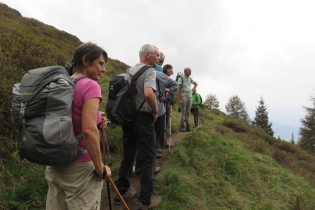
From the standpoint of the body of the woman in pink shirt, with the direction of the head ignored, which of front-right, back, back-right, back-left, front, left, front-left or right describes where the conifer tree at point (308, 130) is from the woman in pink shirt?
front-left

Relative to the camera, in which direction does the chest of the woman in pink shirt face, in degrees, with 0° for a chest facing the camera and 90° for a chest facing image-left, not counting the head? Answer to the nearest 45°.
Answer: approximately 270°

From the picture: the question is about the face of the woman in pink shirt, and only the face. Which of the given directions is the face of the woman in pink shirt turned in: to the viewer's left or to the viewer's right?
to the viewer's right

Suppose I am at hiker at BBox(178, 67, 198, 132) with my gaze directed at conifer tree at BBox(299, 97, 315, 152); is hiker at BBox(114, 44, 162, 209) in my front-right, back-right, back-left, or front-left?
back-right

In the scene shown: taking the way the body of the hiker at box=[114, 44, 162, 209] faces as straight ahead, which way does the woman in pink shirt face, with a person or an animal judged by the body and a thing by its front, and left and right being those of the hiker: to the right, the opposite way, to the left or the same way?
the same way

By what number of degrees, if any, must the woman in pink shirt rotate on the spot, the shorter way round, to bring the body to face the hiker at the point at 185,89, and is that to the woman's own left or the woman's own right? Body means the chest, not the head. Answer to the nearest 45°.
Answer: approximately 45° to the woman's own left
